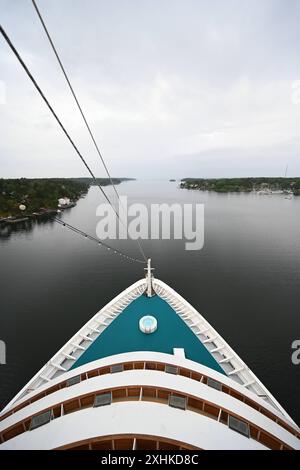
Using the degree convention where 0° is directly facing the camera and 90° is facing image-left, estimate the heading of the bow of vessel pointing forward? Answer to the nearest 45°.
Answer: approximately 180°
